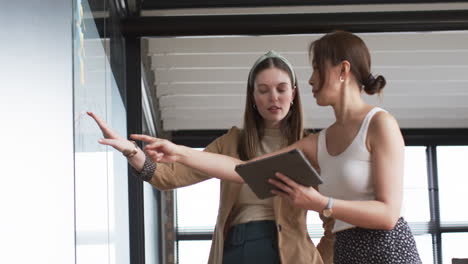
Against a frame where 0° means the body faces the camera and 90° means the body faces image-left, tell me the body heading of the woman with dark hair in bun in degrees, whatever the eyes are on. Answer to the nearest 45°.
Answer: approximately 45°

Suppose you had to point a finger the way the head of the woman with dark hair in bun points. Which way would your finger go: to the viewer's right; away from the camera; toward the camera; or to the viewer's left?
to the viewer's left
